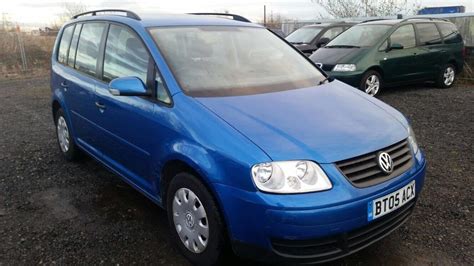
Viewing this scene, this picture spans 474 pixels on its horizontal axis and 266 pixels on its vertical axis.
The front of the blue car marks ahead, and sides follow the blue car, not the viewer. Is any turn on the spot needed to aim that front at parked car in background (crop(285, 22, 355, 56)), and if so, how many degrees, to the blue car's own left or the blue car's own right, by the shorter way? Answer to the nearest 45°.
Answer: approximately 135° to the blue car's own left

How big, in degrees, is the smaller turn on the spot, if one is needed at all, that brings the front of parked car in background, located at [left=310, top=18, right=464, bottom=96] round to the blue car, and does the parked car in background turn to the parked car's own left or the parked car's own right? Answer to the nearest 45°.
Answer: approximately 45° to the parked car's own left

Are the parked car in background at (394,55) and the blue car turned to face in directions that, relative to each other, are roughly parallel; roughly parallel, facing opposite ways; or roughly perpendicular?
roughly perpendicular

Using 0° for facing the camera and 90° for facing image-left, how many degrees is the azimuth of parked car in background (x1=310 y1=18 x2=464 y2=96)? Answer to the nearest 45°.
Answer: approximately 45°

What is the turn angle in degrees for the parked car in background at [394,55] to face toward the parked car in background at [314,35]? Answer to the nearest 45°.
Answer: approximately 90° to its right

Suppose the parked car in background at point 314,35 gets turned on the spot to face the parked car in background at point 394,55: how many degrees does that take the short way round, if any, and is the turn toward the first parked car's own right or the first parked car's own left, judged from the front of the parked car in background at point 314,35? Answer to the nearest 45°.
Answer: approximately 90° to the first parked car's own left

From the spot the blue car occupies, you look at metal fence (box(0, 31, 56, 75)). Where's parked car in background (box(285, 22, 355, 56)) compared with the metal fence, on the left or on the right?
right

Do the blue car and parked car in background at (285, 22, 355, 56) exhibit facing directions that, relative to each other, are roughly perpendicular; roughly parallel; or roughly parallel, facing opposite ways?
roughly perpendicular

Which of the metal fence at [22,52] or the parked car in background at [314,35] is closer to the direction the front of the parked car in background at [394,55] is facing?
the metal fence
